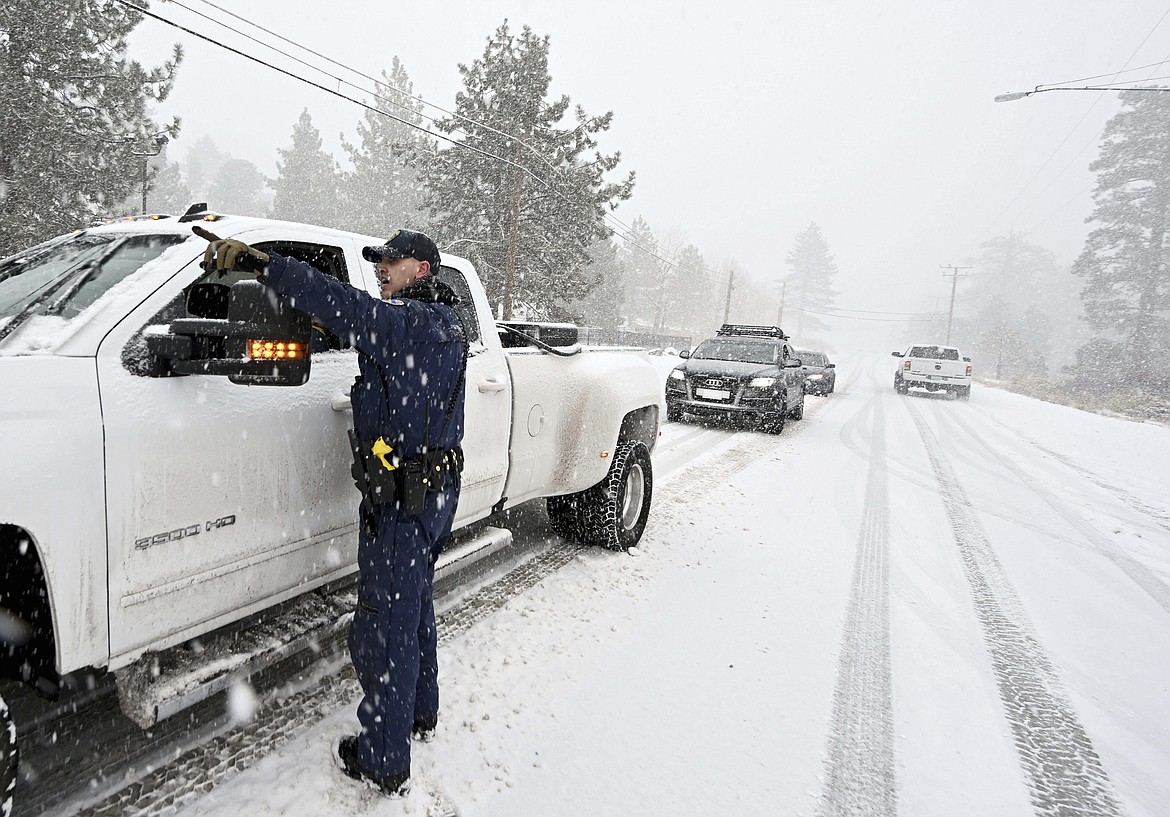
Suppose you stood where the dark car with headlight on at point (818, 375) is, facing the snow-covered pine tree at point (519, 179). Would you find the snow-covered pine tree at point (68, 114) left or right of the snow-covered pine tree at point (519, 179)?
left

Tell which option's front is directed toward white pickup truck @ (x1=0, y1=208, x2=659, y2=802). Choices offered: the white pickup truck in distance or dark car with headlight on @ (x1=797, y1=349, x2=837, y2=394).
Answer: the dark car with headlight on

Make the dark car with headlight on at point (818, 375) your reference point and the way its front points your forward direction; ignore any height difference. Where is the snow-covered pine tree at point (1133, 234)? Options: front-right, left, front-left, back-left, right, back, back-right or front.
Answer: back-left

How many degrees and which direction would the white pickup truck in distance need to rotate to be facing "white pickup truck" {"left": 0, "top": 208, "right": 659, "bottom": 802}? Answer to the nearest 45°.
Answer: approximately 180°

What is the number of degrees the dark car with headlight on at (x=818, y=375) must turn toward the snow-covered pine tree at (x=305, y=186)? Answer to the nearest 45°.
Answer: approximately 90° to its right

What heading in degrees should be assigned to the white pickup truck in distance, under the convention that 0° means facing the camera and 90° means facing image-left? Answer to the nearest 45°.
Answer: approximately 180°

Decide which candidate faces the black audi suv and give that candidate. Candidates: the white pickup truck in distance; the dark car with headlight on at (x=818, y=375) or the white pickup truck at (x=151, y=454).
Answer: the dark car with headlight on

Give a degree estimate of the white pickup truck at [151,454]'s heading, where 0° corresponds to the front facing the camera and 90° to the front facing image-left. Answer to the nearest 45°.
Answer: approximately 45°

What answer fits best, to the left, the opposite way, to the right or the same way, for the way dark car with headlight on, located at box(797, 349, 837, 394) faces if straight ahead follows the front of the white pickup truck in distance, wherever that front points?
the opposite way
